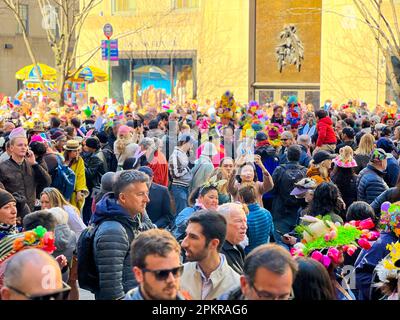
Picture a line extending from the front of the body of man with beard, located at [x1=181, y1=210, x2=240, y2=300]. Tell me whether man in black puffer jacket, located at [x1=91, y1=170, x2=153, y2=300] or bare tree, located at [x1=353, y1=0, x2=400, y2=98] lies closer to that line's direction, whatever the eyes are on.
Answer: the man in black puffer jacket

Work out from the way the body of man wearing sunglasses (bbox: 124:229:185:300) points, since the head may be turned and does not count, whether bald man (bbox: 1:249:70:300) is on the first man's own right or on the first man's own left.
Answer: on the first man's own right

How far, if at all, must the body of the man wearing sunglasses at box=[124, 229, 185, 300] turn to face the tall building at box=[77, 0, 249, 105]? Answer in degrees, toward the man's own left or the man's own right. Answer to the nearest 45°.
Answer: approximately 135° to the man's own left

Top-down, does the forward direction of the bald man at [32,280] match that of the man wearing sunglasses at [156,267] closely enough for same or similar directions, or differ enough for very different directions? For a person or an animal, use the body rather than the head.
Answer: same or similar directions

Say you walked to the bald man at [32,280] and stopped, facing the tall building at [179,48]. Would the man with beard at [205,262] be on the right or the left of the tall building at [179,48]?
right

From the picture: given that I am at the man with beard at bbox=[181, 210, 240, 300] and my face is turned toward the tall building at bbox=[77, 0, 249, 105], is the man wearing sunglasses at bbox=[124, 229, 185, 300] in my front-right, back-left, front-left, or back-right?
back-left

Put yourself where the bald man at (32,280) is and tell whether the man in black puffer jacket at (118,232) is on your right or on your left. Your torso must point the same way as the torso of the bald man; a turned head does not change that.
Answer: on your left

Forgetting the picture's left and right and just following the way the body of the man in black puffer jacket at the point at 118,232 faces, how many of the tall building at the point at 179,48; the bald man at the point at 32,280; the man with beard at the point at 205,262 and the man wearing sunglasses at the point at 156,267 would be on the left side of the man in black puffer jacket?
1

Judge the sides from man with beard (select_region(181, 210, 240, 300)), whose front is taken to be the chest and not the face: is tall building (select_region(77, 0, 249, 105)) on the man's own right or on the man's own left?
on the man's own right

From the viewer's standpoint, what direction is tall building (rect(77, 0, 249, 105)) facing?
toward the camera
